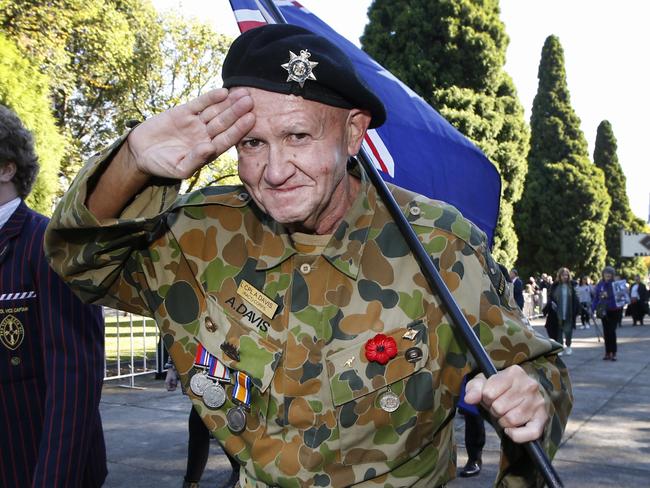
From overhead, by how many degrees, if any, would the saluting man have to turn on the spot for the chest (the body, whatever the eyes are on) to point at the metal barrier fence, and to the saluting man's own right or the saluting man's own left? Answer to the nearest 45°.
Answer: approximately 180°

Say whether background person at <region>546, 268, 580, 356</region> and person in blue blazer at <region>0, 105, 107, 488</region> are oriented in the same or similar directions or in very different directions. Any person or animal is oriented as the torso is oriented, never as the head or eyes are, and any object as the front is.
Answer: same or similar directions

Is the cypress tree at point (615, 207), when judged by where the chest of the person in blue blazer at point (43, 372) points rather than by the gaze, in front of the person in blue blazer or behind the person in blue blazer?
behind

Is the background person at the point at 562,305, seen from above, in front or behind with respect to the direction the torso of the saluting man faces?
behind

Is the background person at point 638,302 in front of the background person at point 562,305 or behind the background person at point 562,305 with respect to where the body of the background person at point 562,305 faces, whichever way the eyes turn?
behind

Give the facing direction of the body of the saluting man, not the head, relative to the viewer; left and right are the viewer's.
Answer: facing the viewer

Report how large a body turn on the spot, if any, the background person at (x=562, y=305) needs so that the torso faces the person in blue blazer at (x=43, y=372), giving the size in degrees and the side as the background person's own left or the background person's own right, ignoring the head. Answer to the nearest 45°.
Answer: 0° — they already face them

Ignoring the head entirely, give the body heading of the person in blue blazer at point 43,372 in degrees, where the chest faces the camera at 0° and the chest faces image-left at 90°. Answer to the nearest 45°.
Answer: approximately 45°

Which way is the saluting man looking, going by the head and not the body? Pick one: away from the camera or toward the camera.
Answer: toward the camera

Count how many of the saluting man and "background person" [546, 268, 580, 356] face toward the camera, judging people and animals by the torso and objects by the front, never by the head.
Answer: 2

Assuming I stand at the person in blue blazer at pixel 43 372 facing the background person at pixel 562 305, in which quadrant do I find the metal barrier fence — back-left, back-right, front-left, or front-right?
front-left

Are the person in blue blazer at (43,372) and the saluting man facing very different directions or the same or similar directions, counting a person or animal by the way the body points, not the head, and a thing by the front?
same or similar directions

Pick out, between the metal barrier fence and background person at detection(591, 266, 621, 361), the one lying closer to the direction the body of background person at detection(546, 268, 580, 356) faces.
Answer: the metal barrier fence

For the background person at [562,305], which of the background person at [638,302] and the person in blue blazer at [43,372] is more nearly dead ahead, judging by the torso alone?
the person in blue blazer
